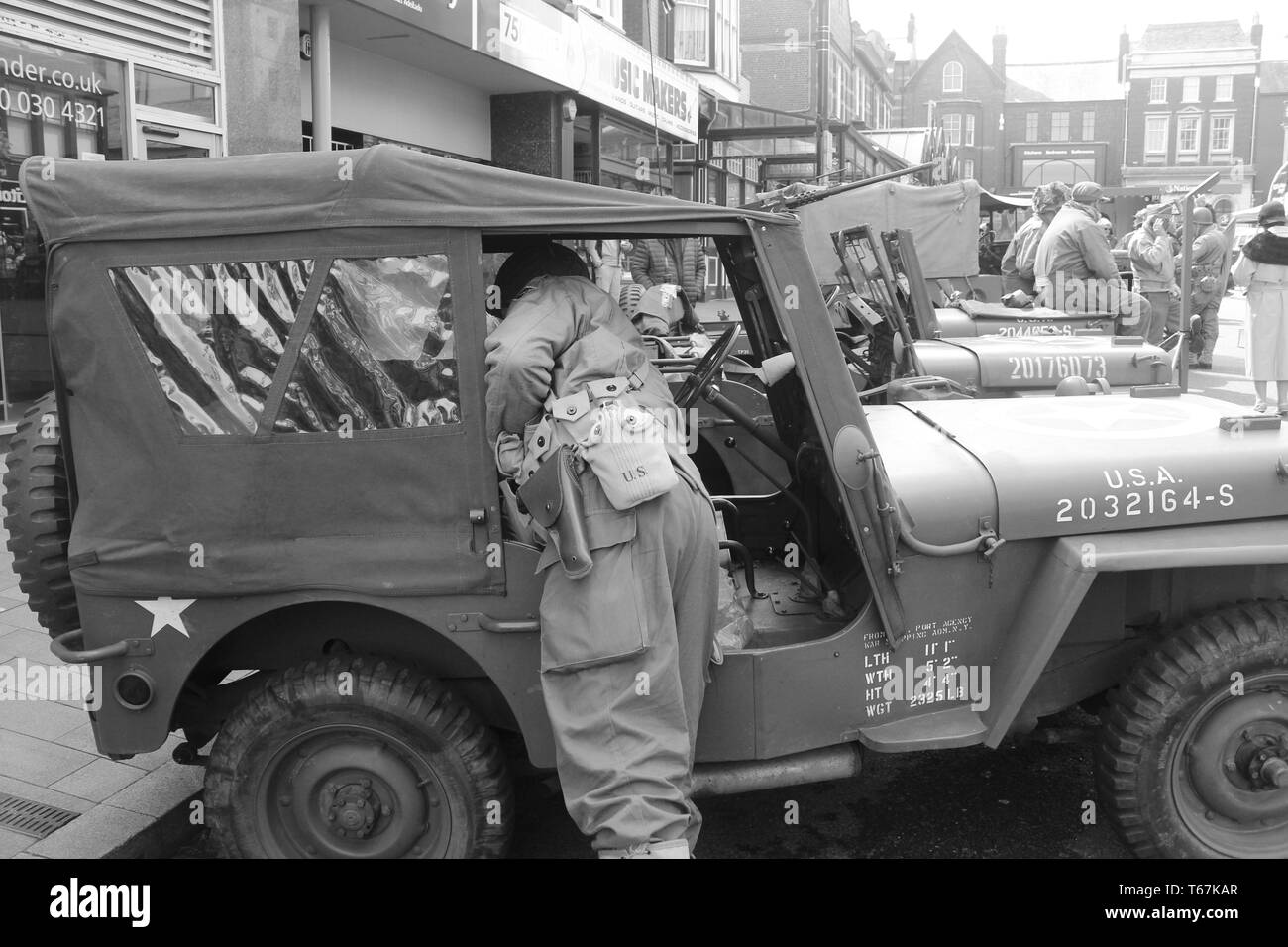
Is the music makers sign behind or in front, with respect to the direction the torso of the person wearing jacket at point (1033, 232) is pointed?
behind

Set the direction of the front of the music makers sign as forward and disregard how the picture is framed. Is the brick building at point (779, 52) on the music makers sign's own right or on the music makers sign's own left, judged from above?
on the music makers sign's own left

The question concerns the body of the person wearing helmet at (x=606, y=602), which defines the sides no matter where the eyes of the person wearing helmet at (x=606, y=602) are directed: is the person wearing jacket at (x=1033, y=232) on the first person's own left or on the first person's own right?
on the first person's own right

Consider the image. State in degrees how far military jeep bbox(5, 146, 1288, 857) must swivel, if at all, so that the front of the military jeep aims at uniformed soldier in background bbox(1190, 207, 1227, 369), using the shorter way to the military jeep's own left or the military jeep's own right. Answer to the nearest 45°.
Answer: approximately 45° to the military jeep's own left

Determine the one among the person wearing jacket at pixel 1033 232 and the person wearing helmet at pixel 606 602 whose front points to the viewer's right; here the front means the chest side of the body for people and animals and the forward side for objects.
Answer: the person wearing jacket at pixel 1033 232

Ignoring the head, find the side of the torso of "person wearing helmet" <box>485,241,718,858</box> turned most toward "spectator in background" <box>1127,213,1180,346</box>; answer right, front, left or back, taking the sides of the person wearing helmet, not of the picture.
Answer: right

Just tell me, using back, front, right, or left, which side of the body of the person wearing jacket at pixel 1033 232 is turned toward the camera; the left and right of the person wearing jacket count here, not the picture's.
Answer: right

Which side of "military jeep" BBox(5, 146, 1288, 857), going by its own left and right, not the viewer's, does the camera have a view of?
right

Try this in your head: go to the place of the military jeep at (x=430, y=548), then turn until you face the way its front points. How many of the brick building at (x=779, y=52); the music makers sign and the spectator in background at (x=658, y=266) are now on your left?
3
